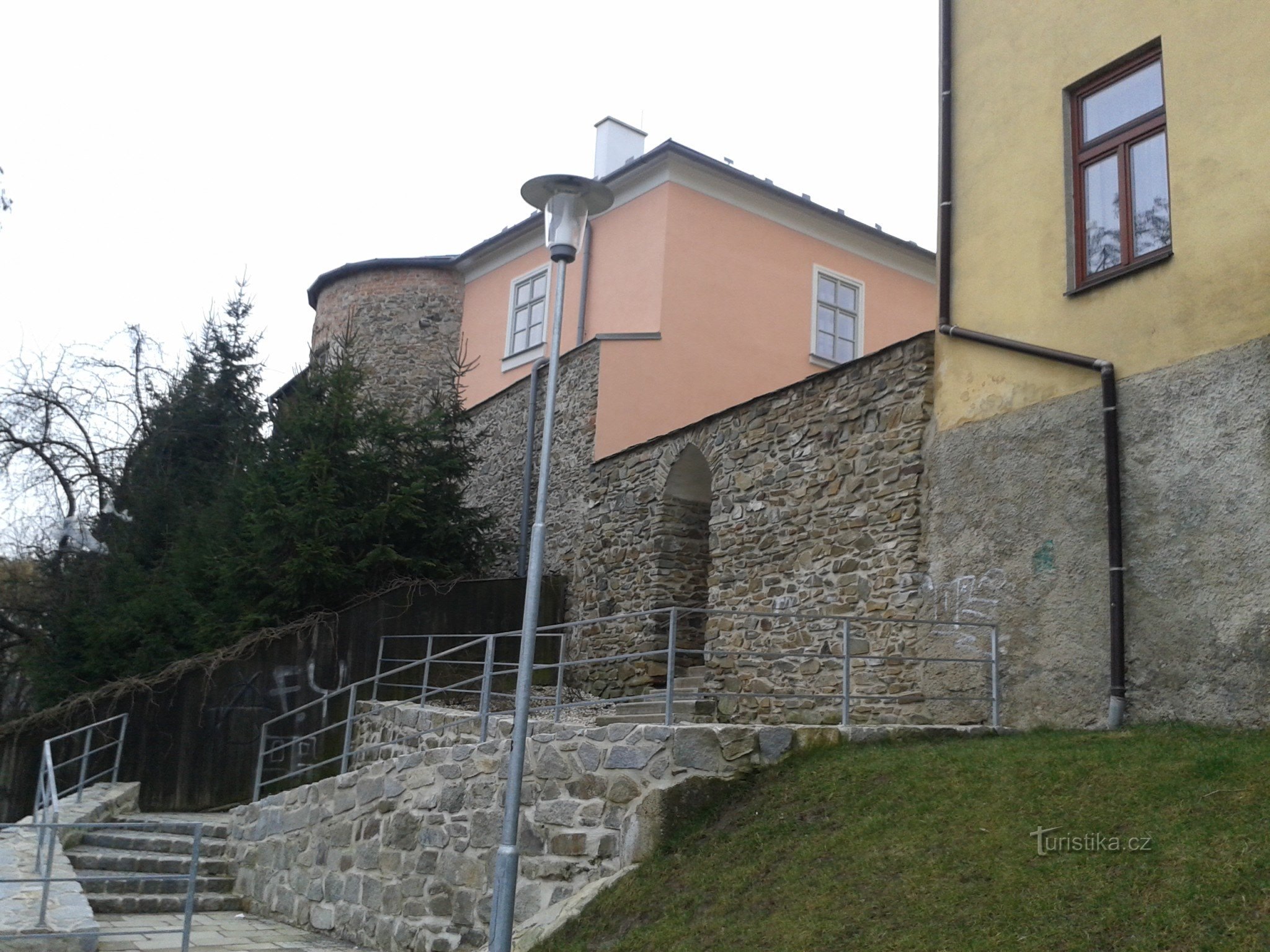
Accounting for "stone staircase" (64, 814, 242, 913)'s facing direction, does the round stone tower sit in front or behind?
behind

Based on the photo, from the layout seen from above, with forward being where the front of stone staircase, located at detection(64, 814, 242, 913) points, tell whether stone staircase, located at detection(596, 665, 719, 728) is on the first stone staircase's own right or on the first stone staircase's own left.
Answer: on the first stone staircase's own left

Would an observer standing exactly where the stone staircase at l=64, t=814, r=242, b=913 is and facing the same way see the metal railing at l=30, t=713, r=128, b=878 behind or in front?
behind

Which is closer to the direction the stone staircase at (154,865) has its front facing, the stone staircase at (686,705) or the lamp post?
the lamp post

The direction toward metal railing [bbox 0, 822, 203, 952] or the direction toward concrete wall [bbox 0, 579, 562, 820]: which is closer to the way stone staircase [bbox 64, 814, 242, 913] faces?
the metal railing

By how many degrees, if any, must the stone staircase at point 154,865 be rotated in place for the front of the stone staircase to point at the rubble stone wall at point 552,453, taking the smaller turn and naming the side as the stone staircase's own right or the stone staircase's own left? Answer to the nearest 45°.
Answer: approximately 135° to the stone staircase's own left

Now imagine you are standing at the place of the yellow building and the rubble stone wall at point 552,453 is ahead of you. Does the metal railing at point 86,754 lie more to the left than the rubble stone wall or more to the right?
left

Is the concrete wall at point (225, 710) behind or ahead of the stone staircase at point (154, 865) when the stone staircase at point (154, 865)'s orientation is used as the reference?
behind

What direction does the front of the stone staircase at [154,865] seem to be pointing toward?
toward the camera

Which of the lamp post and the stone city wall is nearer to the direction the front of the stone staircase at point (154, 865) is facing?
the lamp post
